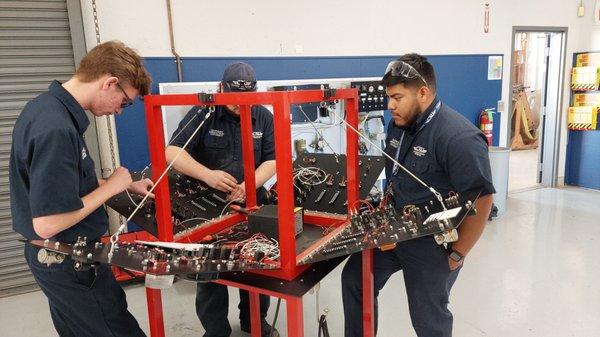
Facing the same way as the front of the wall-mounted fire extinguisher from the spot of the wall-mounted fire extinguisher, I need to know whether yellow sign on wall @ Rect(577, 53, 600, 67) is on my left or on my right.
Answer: on my left

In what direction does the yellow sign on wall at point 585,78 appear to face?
toward the camera

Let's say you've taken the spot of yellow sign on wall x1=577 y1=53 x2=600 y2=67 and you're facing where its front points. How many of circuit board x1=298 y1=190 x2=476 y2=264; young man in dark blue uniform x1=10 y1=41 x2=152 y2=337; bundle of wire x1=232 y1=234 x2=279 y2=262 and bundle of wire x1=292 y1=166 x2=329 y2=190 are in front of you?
4

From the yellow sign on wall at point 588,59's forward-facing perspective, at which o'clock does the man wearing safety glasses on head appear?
The man wearing safety glasses on head is roughly at 12 o'clock from the yellow sign on wall.

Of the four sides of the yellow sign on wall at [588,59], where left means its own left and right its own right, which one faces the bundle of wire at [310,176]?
front

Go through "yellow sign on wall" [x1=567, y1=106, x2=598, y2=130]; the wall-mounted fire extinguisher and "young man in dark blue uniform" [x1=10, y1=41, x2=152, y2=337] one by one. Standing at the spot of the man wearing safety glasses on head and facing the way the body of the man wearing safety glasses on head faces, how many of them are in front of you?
1

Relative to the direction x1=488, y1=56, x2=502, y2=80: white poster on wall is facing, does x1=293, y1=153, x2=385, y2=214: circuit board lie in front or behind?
in front

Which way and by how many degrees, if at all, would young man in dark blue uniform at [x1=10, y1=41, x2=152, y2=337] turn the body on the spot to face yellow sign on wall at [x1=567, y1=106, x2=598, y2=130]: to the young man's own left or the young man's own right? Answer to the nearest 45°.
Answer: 0° — they already face it

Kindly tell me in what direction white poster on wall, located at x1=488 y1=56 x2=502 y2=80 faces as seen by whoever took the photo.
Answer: facing the viewer

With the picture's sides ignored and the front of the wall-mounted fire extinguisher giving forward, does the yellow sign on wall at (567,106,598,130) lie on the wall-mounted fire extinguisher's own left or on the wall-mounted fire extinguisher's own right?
on the wall-mounted fire extinguisher's own left

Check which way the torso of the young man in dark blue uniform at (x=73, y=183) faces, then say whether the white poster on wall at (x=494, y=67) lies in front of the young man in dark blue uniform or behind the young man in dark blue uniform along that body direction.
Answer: in front

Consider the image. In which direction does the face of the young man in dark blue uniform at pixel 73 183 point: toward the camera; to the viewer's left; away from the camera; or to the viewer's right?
to the viewer's right

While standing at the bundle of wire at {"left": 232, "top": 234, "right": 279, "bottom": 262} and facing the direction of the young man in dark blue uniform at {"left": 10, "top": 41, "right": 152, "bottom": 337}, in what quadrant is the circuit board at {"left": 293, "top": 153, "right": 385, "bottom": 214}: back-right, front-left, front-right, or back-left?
back-right

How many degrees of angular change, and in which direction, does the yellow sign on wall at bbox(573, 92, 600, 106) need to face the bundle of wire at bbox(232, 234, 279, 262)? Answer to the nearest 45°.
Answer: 0° — it already faces it
